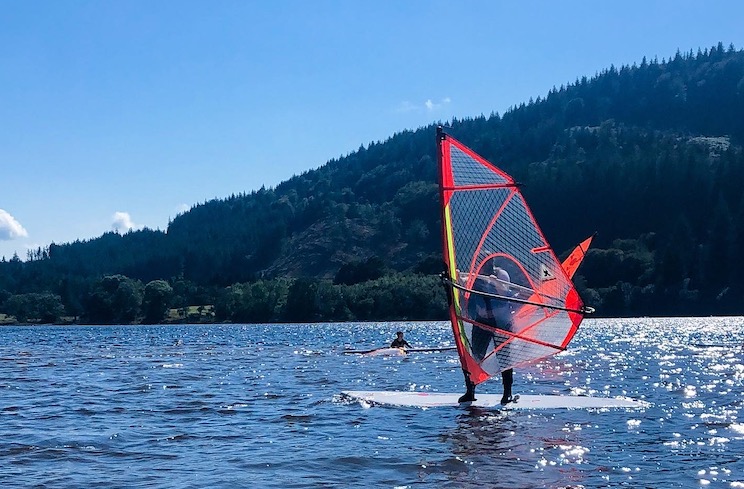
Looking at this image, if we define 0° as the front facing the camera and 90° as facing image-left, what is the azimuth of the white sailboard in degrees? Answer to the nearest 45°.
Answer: approximately 90°
